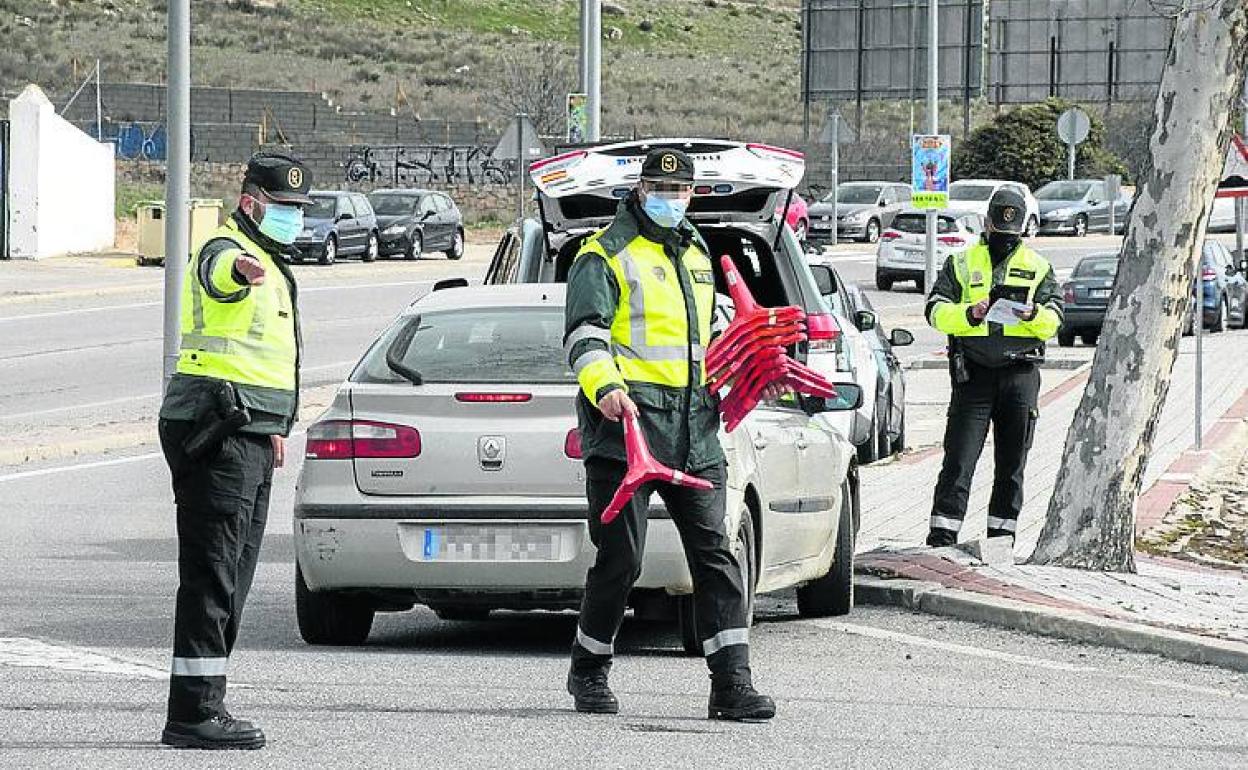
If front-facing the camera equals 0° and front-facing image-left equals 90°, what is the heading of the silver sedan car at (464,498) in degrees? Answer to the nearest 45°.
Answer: approximately 225°

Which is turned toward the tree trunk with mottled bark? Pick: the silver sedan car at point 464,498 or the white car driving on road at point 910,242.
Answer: the silver sedan car

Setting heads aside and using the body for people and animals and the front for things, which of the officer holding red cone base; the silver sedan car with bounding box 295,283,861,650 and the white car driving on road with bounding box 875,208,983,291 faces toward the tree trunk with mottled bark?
the silver sedan car

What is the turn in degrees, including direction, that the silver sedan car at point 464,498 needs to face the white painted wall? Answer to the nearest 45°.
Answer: approximately 45° to its left

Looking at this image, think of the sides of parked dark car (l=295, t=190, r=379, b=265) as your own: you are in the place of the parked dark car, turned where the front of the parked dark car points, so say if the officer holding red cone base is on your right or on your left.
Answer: on your left

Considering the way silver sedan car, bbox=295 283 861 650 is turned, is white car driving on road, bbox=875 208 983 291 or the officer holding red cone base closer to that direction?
the white car driving on road
